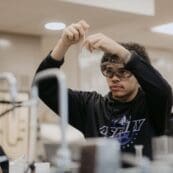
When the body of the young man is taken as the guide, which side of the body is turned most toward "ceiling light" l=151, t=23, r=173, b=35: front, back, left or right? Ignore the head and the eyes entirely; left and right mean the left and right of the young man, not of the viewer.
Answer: back

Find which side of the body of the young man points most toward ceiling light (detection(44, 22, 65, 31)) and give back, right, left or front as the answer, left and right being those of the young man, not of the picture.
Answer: back

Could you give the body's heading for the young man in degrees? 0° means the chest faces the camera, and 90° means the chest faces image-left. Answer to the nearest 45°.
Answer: approximately 0°
